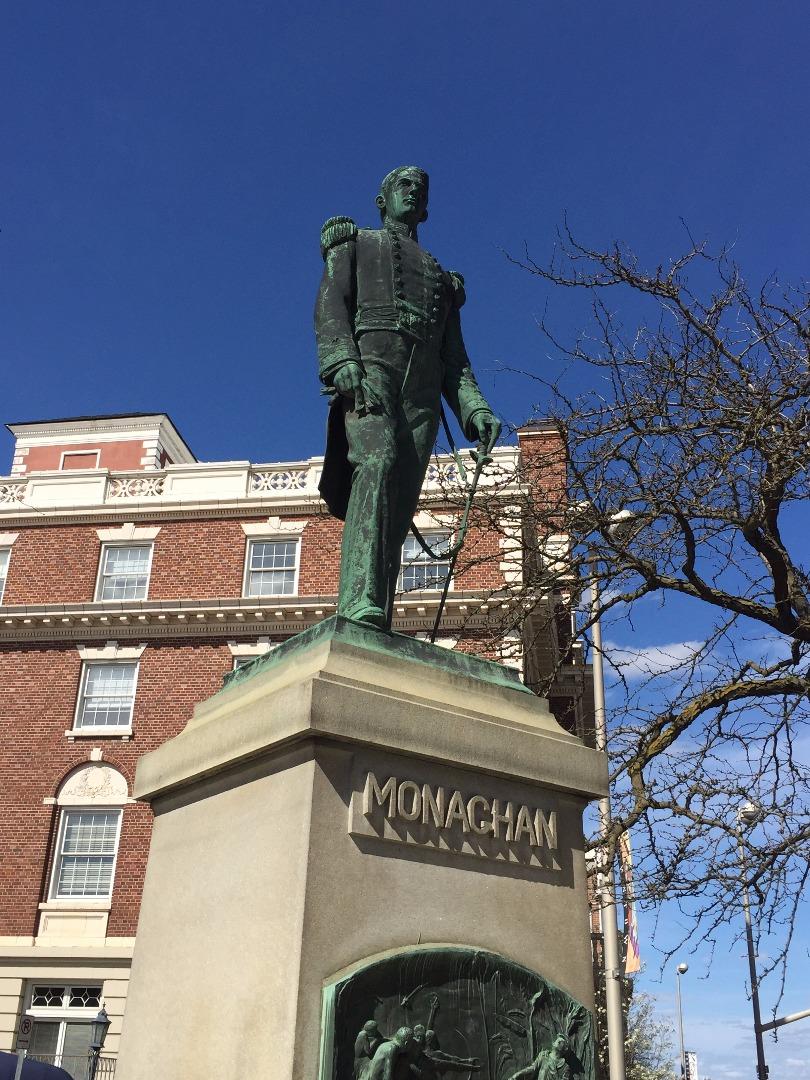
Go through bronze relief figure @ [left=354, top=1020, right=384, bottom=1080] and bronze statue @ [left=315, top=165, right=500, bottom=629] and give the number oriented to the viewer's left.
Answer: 0

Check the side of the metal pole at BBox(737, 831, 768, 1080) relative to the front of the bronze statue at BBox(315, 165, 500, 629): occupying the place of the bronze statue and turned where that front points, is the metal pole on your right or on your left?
on your left

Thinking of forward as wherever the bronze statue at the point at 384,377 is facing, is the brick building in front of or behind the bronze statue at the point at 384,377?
behind

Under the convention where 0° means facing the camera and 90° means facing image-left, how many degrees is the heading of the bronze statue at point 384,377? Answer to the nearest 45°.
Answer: approximately 315°

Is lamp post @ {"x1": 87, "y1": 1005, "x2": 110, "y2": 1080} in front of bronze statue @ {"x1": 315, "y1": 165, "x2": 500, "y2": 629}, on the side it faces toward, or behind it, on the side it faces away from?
behind

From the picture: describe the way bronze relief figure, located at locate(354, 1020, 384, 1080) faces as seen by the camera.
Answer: facing to the right of the viewer
